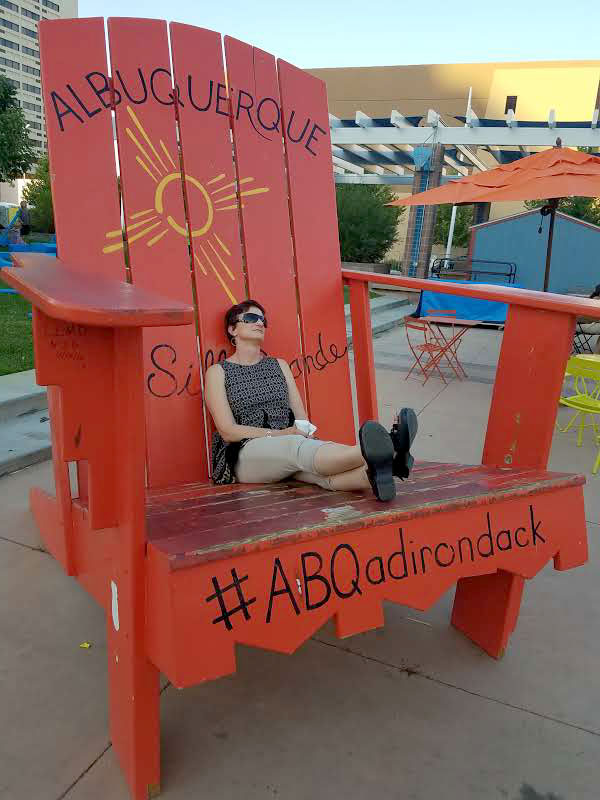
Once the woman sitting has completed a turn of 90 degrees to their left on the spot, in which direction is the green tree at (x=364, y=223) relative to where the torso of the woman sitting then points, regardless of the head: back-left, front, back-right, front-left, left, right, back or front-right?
front-left

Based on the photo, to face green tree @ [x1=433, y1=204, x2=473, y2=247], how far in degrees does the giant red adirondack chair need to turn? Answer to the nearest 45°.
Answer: approximately 135° to its left

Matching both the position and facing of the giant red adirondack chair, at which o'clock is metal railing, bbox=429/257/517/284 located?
The metal railing is roughly at 8 o'clock from the giant red adirondack chair.

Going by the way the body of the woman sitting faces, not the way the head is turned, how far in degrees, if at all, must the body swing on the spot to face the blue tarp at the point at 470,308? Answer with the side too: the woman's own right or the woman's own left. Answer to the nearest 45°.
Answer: approximately 135° to the woman's own left

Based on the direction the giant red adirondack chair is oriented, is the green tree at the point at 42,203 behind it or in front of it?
behind

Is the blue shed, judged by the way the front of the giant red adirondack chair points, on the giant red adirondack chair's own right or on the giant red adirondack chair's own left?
on the giant red adirondack chair's own left

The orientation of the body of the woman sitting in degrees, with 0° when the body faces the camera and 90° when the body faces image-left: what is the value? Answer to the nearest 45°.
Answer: approximately 315°

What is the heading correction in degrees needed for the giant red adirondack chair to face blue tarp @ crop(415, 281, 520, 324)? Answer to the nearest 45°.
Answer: approximately 135° to its left

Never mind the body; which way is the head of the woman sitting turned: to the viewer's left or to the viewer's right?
to the viewer's right

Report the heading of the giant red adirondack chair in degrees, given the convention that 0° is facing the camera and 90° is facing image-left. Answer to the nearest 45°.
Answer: approximately 315°

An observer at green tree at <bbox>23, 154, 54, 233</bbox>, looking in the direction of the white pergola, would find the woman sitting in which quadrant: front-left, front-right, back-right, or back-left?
front-right
